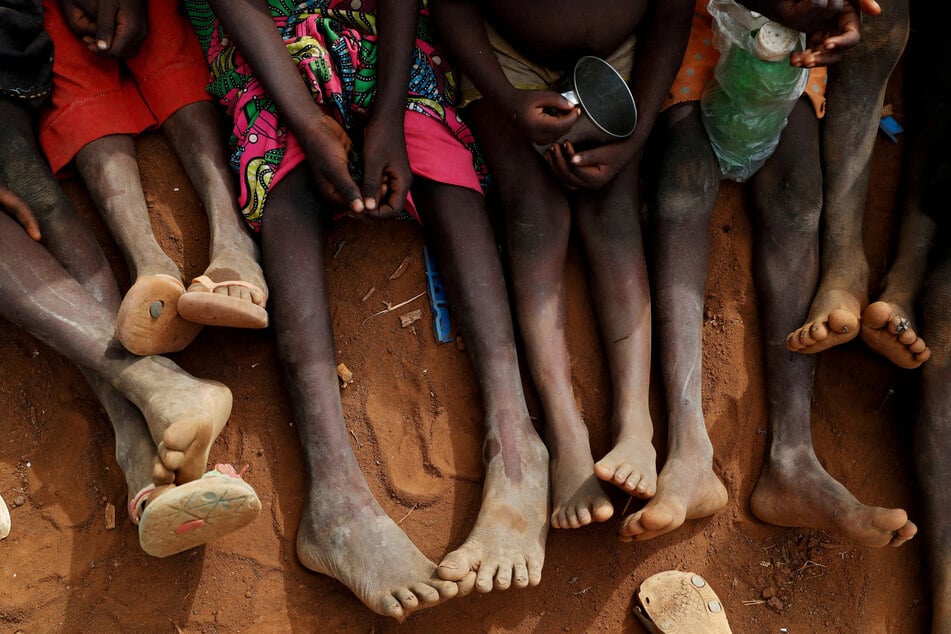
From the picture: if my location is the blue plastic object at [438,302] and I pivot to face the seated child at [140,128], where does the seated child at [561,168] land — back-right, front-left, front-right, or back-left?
back-right

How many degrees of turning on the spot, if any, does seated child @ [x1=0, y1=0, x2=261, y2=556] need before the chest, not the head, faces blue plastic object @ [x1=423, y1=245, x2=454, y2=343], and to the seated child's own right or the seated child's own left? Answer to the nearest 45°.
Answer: approximately 45° to the seated child's own left

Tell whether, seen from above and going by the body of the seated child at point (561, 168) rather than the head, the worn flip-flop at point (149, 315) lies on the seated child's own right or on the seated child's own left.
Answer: on the seated child's own right

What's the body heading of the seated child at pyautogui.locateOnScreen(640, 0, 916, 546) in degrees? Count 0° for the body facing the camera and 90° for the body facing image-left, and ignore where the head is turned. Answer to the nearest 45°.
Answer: approximately 0°

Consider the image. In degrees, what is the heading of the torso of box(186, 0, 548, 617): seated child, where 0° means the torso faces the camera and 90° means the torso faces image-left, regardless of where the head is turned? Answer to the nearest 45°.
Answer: approximately 0°

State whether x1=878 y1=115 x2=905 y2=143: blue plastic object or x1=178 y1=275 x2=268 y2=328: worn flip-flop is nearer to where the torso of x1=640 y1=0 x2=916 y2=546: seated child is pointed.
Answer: the worn flip-flop

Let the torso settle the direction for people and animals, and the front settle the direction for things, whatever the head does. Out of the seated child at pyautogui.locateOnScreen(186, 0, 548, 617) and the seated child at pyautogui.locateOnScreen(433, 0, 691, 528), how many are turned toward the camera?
2
